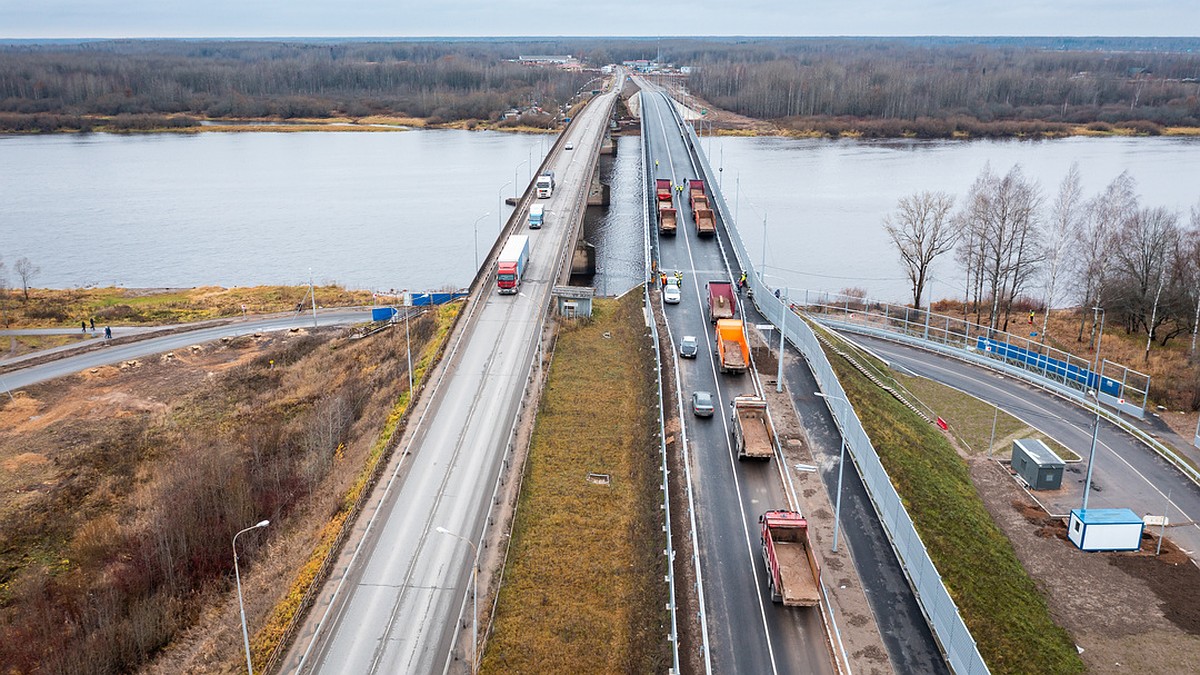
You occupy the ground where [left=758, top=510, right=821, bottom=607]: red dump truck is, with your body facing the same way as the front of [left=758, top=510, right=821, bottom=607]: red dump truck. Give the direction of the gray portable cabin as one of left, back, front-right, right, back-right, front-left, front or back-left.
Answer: front-right

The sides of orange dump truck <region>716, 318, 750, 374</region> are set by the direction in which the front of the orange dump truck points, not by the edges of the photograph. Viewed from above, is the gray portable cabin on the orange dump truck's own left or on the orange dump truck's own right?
on the orange dump truck's own right

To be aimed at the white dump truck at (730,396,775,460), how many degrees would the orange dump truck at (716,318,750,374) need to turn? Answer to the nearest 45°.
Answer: approximately 180°

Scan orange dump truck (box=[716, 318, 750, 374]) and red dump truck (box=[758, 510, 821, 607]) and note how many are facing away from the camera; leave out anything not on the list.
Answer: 2

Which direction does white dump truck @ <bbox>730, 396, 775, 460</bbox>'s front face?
away from the camera

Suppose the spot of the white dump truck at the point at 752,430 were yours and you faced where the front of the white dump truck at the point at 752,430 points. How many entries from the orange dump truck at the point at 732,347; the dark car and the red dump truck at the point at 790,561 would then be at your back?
1

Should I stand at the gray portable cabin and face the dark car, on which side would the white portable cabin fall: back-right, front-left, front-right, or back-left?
back-left

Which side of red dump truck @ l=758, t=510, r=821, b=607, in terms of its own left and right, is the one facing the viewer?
back

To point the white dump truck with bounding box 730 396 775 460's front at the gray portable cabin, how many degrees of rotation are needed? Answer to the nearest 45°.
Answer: approximately 90° to its right

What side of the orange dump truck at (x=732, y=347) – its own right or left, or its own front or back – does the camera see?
back

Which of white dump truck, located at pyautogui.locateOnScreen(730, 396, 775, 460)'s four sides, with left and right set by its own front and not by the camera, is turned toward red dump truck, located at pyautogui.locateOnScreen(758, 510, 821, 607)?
back

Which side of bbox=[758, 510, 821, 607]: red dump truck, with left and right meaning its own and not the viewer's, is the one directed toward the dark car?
front
